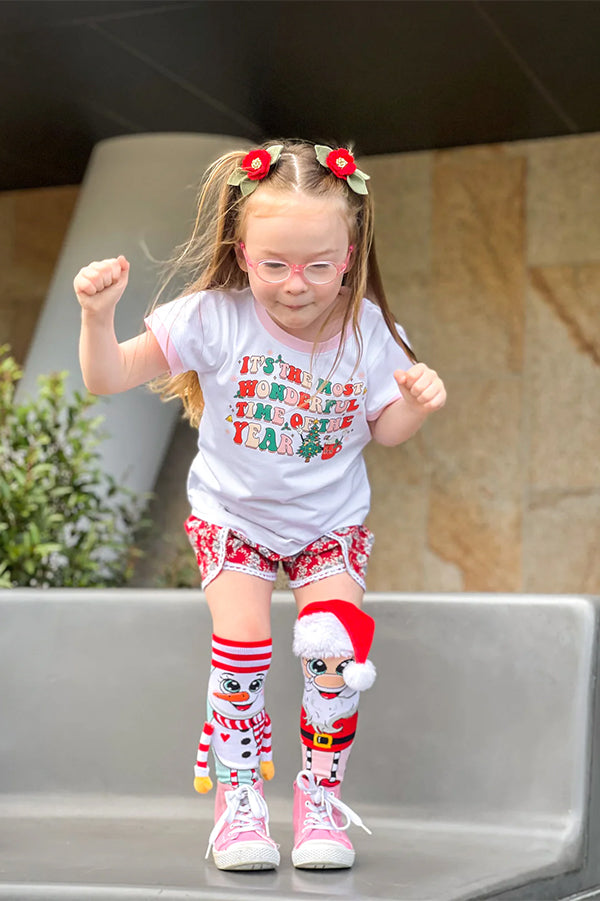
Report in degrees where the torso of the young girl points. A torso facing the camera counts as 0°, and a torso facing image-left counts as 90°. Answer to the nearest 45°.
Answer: approximately 0°

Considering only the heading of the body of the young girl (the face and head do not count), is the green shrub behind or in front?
behind
